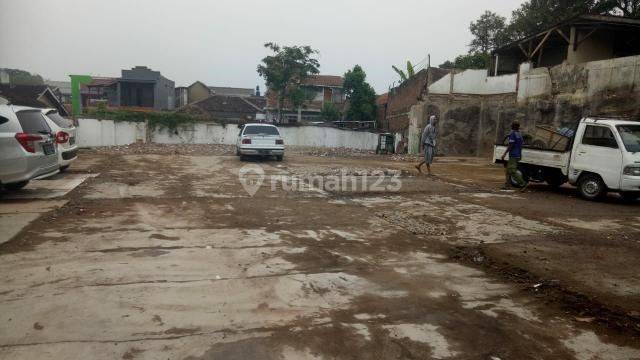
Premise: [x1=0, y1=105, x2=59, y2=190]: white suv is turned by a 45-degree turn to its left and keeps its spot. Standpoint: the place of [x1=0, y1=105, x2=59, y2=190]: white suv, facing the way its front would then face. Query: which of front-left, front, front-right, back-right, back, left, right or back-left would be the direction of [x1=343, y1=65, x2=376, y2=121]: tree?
back-right

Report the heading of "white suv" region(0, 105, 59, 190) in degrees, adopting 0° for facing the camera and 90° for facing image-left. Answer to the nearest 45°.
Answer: approximately 135°

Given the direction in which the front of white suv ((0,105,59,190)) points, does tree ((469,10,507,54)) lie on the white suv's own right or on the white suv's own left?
on the white suv's own right

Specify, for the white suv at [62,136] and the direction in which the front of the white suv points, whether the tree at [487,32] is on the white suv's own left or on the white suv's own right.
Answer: on the white suv's own right

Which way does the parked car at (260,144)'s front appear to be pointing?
away from the camera

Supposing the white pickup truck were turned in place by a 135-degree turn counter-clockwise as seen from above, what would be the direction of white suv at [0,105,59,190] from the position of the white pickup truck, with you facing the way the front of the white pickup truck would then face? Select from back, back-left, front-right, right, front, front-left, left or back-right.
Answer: back-left

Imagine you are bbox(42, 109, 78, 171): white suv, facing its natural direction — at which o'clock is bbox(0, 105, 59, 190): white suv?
bbox(0, 105, 59, 190): white suv is roughly at 8 o'clock from bbox(42, 109, 78, 171): white suv.

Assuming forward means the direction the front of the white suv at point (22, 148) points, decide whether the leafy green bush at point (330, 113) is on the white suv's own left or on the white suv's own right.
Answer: on the white suv's own right

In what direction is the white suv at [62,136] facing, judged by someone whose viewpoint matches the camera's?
facing away from the viewer and to the left of the viewer

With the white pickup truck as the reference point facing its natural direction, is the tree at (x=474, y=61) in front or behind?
behind

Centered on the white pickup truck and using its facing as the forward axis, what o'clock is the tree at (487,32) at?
The tree is roughly at 7 o'clock from the white pickup truck.

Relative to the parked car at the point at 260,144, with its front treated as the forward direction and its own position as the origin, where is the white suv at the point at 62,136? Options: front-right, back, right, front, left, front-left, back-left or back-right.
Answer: back-left
